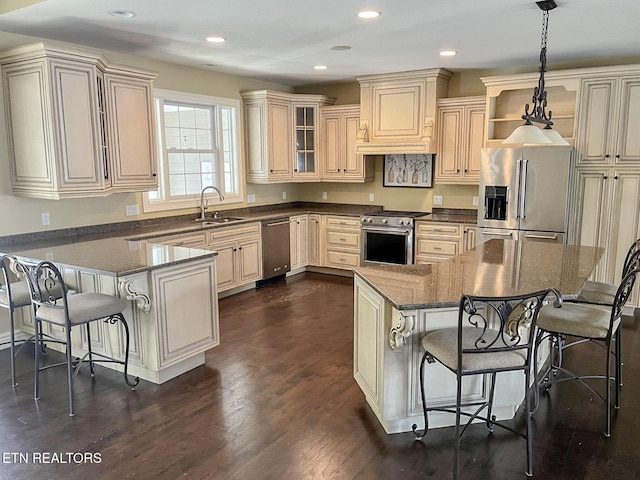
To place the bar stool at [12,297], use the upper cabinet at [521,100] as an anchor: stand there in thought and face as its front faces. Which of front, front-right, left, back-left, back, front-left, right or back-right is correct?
front-right

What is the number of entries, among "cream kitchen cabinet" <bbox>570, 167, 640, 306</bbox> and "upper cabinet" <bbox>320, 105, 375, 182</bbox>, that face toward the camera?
2

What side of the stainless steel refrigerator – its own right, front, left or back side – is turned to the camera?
front

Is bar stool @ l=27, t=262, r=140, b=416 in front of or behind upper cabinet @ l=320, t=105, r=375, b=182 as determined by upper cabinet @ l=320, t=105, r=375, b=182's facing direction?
in front

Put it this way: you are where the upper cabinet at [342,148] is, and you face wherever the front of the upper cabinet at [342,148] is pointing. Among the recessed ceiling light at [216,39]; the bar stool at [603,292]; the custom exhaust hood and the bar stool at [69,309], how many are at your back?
0

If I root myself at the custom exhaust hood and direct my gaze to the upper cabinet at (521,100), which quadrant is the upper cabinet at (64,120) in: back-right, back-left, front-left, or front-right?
back-right

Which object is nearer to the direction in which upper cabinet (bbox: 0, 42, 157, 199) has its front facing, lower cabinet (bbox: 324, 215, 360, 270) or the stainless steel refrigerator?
the stainless steel refrigerator

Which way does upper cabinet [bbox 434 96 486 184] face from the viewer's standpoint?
toward the camera

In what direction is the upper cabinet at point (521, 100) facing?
toward the camera

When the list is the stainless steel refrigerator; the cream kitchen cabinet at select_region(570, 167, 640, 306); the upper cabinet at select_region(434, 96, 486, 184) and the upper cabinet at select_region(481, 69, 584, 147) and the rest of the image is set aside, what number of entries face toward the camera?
4

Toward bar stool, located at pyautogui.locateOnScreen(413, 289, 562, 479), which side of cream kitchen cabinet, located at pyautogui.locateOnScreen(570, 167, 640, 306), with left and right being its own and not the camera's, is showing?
front

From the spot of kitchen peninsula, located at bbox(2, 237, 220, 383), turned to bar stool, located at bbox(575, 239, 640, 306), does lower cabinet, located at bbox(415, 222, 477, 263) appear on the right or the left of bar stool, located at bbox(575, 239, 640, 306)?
left

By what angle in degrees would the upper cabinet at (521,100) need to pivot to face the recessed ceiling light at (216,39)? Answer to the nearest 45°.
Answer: approximately 45° to its right

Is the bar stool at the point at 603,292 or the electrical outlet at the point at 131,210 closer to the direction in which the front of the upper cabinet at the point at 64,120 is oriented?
the bar stool

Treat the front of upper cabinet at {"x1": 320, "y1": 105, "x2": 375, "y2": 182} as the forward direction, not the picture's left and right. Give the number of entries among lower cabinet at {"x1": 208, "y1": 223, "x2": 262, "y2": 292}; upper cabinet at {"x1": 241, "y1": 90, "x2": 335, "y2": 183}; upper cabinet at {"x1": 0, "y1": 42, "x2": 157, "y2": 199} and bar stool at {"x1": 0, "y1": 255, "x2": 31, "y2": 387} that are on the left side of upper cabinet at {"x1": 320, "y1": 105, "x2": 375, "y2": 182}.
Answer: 0

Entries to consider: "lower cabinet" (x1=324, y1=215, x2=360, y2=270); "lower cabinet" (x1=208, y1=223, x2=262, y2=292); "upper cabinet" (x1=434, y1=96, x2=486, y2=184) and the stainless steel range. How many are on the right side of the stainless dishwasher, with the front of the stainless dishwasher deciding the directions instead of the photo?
1

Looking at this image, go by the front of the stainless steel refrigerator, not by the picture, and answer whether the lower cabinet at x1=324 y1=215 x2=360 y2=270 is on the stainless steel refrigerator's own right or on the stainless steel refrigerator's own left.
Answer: on the stainless steel refrigerator's own right

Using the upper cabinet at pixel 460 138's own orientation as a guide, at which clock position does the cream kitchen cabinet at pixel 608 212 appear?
The cream kitchen cabinet is roughly at 10 o'clock from the upper cabinet.
